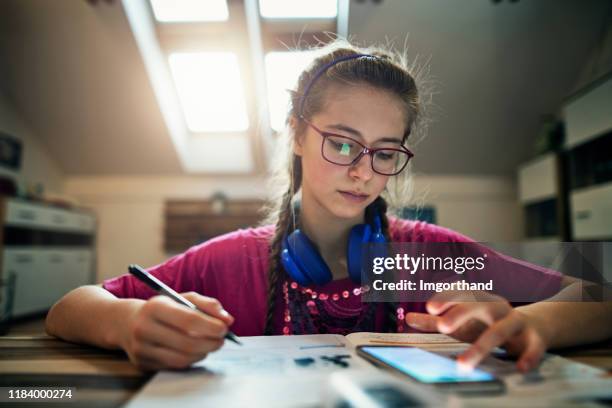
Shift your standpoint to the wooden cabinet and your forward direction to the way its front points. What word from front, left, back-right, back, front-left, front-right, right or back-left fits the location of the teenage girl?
front-right

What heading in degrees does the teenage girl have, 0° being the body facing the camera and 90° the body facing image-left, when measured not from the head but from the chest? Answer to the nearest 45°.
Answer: approximately 0°

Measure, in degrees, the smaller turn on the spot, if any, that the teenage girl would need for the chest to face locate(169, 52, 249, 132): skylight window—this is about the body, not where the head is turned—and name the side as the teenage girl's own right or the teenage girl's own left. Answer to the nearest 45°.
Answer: approximately 180°

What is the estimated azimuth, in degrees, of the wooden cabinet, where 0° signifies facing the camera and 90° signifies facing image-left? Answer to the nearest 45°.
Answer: approximately 315°

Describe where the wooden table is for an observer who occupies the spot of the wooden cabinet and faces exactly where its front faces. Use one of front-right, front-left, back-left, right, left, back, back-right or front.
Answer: front-right

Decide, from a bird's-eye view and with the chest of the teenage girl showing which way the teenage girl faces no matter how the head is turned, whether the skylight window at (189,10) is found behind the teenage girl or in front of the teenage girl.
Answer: behind

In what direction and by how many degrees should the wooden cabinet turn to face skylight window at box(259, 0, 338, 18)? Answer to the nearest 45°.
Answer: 0° — it already faces it
